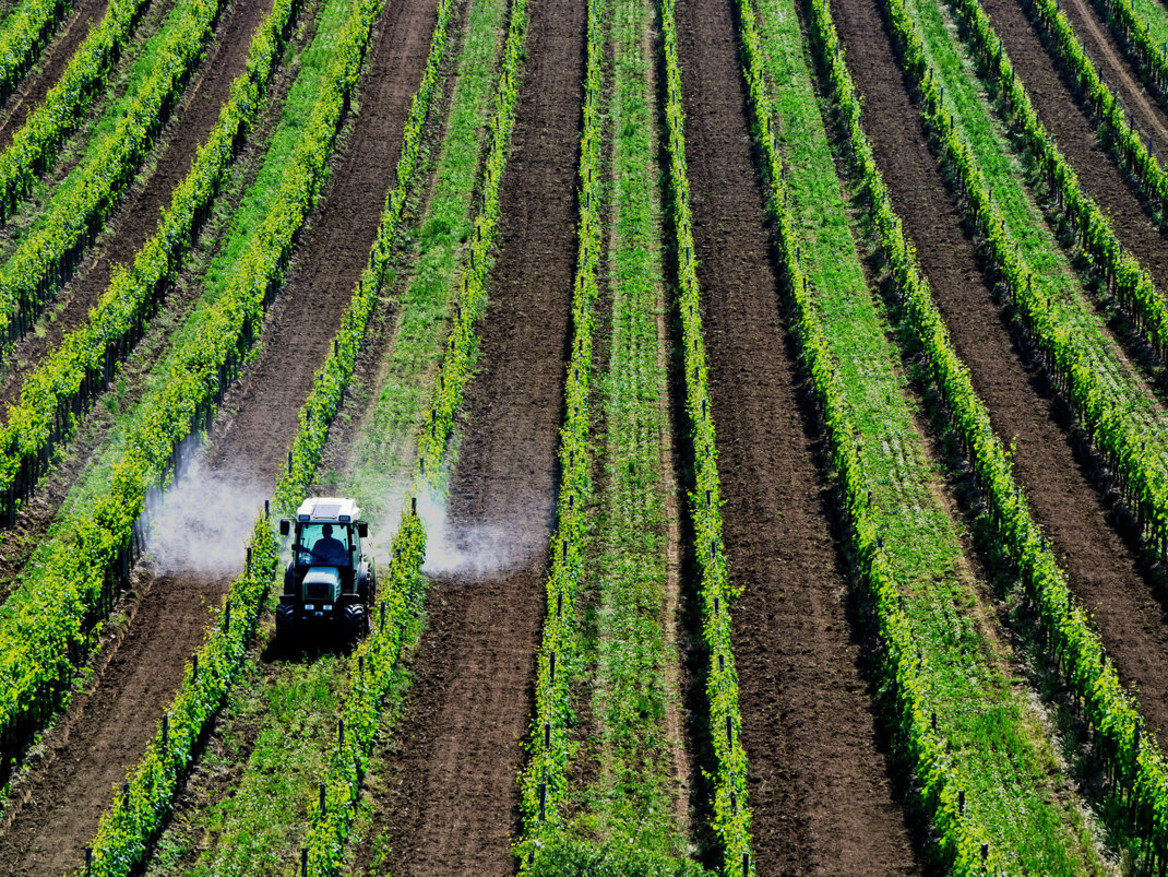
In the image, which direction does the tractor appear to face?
toward the camera
